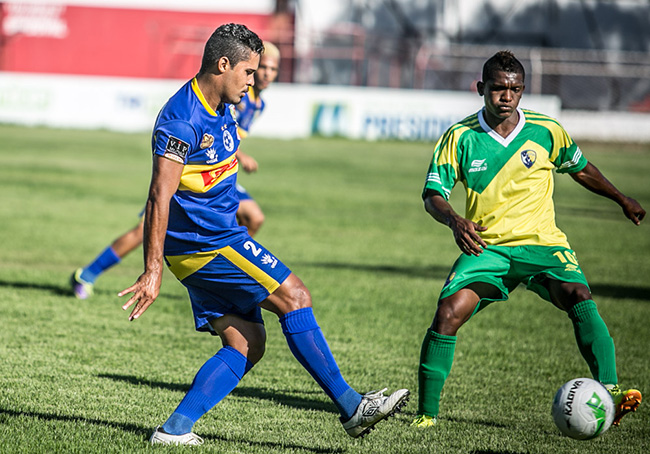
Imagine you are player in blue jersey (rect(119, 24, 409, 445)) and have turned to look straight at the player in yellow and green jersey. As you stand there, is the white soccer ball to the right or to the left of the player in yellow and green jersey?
right

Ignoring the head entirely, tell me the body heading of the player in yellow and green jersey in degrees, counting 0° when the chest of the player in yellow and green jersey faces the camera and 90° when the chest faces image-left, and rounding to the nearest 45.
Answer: approximately 0°

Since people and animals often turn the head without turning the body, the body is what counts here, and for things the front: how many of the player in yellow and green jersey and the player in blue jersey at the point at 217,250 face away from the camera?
0

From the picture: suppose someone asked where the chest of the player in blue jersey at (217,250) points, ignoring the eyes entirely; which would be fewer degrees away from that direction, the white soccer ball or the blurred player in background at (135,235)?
the white soccer ball

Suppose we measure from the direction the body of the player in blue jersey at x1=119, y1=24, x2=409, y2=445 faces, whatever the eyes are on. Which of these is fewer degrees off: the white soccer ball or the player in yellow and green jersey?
the white soccer ball

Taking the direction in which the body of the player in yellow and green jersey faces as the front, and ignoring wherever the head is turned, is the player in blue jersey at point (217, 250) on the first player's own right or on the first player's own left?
on the first player's own right

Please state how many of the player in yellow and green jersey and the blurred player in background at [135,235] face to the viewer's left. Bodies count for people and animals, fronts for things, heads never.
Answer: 0

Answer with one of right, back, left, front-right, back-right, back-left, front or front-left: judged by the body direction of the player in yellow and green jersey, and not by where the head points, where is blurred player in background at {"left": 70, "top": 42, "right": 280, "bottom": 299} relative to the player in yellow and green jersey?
back-right

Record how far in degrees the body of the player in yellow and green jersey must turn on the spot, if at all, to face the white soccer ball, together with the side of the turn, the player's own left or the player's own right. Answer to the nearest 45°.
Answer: approximately 45° to the player's own left

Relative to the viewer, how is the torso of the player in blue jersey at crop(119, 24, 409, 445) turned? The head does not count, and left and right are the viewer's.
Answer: facing the viewer and to the right of the viewer
